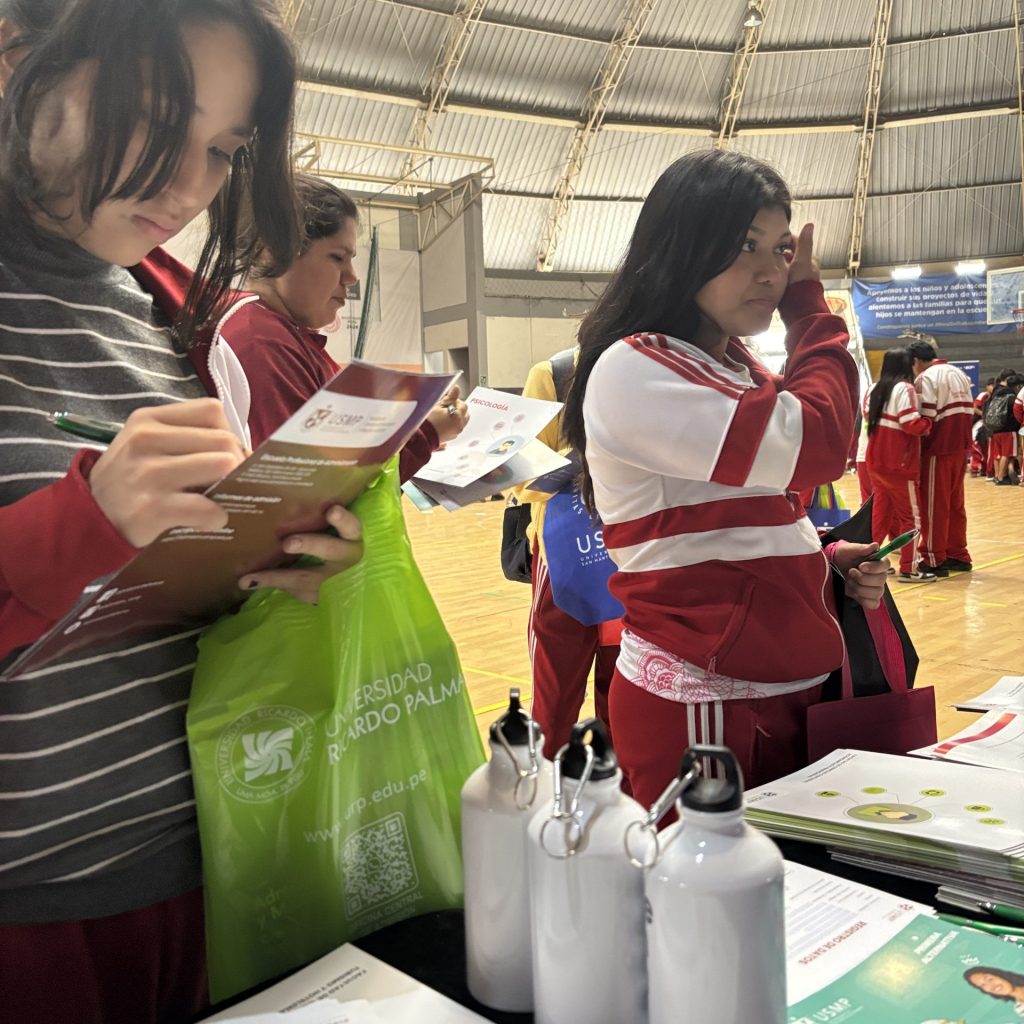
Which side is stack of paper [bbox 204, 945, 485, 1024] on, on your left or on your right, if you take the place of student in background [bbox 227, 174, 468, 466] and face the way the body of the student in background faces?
on your right

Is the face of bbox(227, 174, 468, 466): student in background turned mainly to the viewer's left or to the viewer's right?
to the viewer's right

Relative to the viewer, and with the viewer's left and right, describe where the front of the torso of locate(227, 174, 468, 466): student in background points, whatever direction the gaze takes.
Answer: facing to the right of the viewer

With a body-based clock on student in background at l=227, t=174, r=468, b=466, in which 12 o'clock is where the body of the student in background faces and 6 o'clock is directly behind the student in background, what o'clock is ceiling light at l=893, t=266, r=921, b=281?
The ceiling light is roughly at 10 o'clock from the student in background.

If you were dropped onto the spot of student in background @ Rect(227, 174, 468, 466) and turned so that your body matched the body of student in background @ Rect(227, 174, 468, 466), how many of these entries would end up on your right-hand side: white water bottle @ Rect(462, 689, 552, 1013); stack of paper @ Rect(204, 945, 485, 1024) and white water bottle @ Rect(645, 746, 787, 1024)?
3

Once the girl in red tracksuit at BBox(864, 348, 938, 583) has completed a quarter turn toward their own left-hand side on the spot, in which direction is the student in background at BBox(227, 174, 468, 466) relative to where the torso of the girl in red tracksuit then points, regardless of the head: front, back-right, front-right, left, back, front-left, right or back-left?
back-left

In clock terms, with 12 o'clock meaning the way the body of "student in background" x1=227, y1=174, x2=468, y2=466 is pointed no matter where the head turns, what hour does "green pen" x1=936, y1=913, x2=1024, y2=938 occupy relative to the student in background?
The green pen is roughly at 2 o'clock from the student in background.

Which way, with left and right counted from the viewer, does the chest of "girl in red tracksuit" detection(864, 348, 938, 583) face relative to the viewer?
facing away from the viewer and to the right of the viewer

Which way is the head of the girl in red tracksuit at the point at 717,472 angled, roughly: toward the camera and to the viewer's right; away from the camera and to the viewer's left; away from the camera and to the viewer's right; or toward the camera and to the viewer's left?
toward the camera and to the viewer's right
